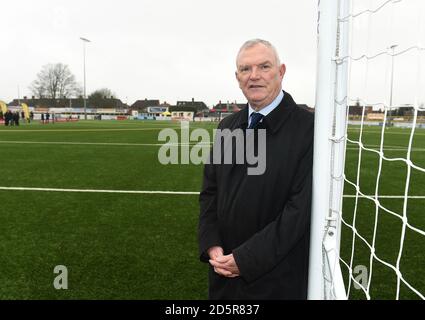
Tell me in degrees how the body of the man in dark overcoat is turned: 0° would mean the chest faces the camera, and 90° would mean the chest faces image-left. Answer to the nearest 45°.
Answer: approximately 45°
